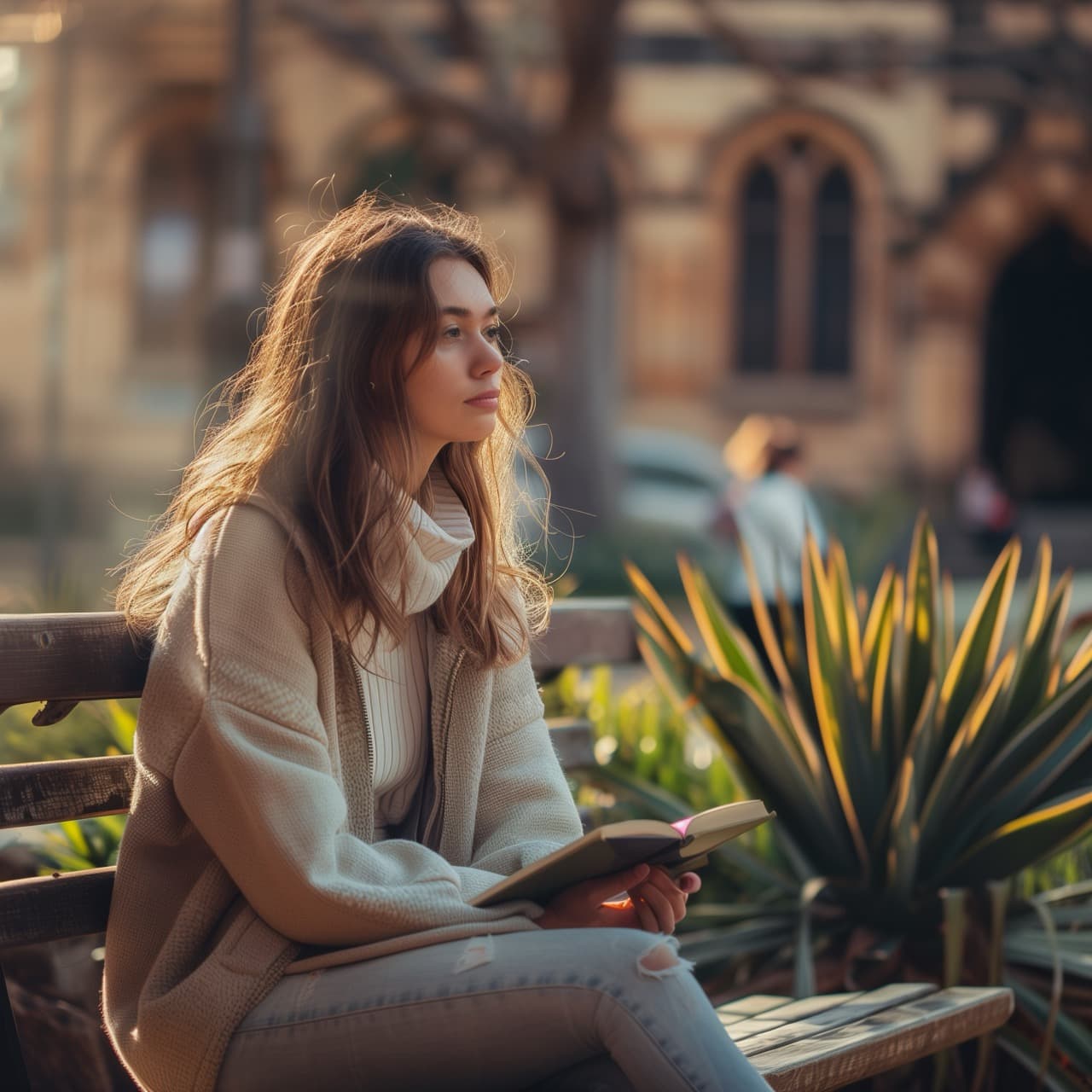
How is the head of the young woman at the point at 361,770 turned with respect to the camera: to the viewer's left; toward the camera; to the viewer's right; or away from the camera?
to the viewer's right

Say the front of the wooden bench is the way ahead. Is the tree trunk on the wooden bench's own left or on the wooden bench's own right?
on the wooden bench's own left

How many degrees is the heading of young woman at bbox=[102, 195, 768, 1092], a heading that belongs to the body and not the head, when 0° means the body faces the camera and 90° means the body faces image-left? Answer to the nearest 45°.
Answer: approximately 315°

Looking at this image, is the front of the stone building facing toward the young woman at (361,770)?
yes

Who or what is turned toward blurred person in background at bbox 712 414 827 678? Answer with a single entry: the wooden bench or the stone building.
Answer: the stone building

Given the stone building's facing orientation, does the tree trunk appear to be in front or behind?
in front

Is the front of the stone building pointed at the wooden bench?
yes

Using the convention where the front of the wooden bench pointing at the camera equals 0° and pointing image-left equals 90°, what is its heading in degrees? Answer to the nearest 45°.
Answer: approximately 315°

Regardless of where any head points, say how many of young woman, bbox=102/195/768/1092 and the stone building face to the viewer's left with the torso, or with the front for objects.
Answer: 0

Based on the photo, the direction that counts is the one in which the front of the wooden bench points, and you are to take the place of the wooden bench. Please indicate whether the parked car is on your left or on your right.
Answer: on your left

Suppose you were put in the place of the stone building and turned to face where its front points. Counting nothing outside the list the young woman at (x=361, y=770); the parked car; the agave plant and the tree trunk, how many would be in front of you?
4

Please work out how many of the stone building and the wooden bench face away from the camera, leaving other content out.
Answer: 0

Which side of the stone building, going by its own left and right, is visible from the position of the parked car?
front

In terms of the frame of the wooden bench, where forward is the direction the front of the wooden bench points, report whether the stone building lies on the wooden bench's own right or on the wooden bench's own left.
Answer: on the wooden bench's own left

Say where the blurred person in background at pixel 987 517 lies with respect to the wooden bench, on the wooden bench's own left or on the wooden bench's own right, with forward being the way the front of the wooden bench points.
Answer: on the wooden bench's own left
